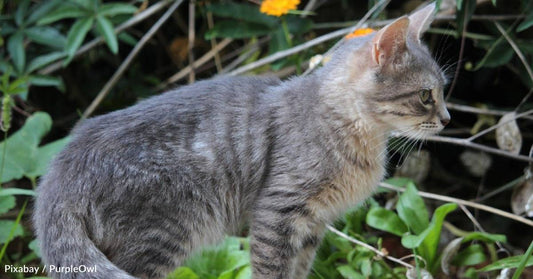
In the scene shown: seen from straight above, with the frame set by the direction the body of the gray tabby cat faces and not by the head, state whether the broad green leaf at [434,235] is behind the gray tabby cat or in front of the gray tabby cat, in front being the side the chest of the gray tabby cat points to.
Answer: in front

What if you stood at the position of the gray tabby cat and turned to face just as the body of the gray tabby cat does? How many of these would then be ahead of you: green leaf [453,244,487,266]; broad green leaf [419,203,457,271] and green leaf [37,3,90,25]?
2

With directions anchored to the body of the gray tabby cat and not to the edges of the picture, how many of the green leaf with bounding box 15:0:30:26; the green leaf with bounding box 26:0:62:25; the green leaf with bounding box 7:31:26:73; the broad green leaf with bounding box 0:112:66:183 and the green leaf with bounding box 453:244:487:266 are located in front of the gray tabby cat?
1

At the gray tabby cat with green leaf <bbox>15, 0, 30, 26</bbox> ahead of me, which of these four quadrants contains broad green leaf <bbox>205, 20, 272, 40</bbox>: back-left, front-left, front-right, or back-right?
front-right

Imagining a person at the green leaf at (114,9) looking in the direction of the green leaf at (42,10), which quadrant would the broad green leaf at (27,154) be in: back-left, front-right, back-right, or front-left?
front-left

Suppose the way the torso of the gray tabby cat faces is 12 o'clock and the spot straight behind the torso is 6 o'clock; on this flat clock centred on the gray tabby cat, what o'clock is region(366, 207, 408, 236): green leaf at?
The green leaf is roughly at 11 o'clock from the gray tabby cat.

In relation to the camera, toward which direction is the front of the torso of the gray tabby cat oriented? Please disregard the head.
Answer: to the viewer's right

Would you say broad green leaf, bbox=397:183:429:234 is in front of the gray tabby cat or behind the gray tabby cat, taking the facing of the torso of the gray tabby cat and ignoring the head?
in front

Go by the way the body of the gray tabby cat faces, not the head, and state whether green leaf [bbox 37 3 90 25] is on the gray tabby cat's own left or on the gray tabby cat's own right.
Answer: on the gray tabby cat's own left

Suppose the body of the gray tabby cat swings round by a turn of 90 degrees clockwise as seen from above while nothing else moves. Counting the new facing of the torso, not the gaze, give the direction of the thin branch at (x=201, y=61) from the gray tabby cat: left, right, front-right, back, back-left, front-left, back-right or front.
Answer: back

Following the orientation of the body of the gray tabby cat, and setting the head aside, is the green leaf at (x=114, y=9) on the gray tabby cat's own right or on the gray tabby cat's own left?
on the gray tabby cat's own left
